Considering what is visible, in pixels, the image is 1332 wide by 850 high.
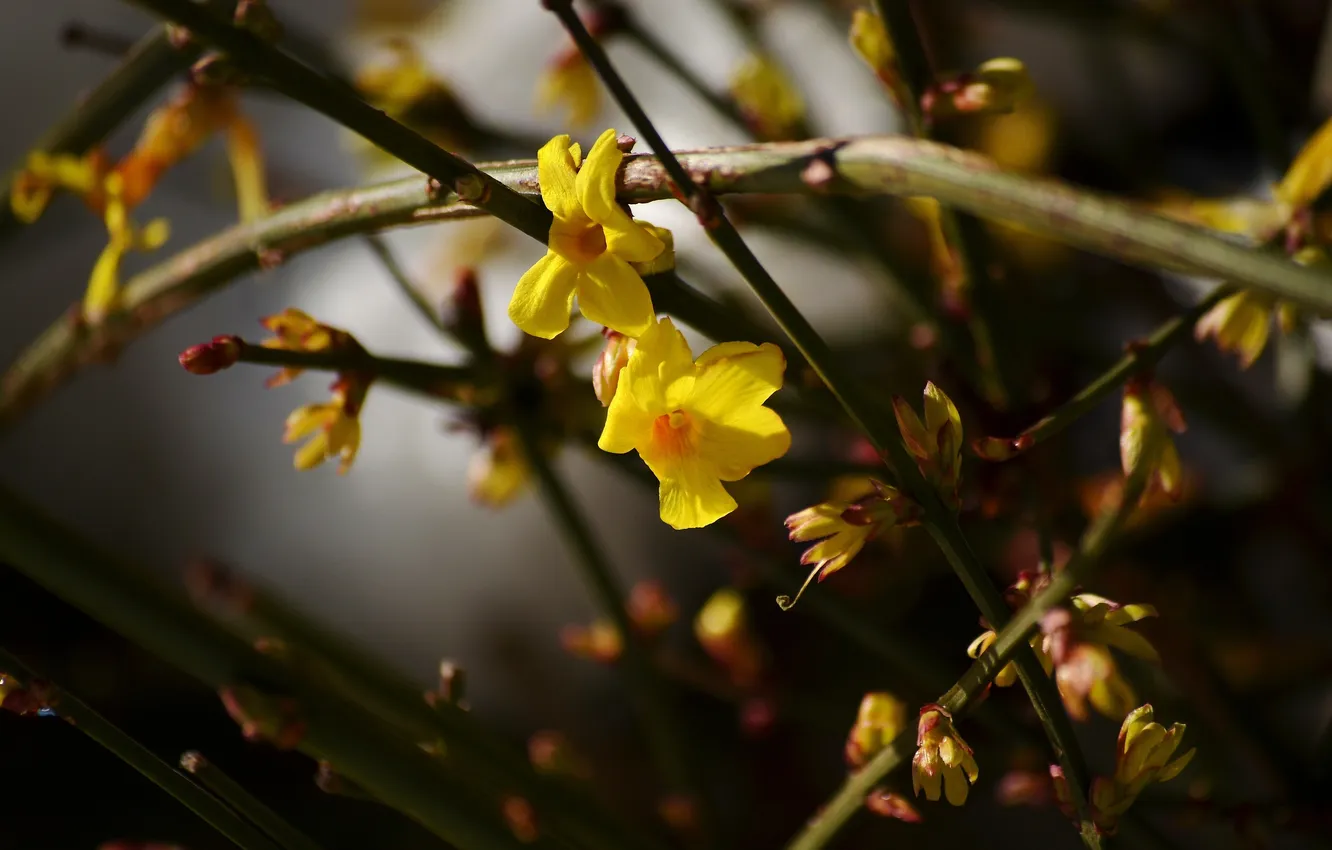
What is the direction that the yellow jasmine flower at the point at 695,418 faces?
toward the camera

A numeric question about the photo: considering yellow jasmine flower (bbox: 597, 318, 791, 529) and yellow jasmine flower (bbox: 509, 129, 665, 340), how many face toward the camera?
2
